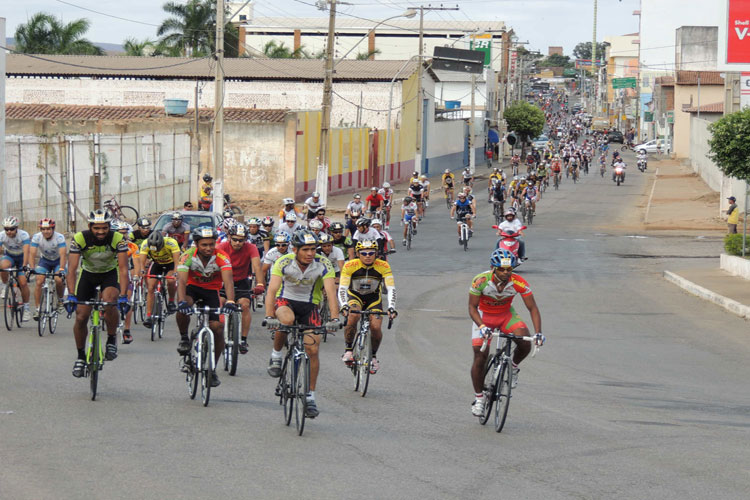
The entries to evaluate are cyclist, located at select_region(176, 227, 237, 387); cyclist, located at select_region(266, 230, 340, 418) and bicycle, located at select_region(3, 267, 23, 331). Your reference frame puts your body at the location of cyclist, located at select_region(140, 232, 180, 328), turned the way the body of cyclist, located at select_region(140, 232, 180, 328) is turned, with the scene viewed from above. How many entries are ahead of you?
2

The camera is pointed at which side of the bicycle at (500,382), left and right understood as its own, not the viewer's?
front

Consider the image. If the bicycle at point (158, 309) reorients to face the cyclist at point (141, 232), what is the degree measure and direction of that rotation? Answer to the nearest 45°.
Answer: approximately 180°

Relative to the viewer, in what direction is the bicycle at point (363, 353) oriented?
toward the camera

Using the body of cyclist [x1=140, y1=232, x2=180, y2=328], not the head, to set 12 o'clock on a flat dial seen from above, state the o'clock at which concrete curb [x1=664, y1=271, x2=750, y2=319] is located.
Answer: The concrete curb is roughly at 8 o'clock from the cyclist.

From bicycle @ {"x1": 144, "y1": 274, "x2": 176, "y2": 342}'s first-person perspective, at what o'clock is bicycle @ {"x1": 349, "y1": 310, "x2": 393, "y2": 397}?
bicycle @ {"x1": 349, "y1": 310, "x2": 393, "y2": 397} is roughly at 11 o'clock from bicycle @ {"x1": 144, "y1": 274, "x2": 176, "y2": 342}.

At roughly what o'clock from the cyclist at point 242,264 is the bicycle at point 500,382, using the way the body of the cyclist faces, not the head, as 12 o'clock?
The bicycle is roughly at 11 o'clock from the cyclist.

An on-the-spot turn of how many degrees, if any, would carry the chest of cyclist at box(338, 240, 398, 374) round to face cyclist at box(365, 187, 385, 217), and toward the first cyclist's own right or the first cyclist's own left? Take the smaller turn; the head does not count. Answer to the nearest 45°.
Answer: approximately 180°

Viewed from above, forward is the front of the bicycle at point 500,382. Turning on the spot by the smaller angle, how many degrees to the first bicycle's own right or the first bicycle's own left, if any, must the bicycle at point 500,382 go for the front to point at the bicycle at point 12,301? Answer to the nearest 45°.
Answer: approximately 135° to the first bicycle's own right

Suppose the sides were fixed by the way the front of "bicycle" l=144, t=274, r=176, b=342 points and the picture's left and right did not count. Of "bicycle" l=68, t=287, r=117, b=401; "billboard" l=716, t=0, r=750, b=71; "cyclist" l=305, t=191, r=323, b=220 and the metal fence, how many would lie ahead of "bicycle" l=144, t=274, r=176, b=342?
1

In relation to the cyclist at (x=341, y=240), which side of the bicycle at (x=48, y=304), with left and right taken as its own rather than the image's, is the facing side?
left

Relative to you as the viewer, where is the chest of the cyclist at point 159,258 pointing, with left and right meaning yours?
facing the viewer

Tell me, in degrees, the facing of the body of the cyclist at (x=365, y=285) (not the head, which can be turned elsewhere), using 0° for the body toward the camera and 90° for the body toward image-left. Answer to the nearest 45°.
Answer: approximately 0°

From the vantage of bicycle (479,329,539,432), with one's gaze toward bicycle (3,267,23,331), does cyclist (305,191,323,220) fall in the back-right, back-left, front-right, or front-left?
front-right

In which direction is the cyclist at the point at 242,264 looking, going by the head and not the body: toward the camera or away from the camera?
toward the camera

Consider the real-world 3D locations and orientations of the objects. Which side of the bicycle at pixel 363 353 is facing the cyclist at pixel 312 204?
back

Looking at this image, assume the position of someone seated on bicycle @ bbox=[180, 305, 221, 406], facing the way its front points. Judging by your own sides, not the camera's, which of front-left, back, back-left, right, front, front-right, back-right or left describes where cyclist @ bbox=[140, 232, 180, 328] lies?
back

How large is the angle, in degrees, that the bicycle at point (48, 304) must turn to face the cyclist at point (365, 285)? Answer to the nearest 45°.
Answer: approximately 45° to its left
